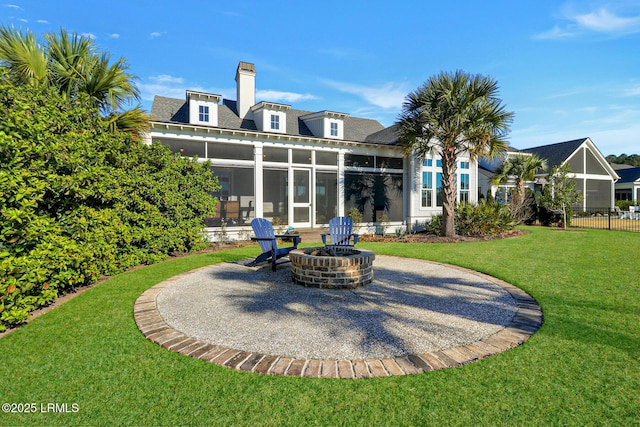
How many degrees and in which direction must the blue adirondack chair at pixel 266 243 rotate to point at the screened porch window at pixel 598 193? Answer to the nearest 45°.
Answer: approximately 90° to its left

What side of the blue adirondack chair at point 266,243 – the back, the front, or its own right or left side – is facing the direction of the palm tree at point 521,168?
left

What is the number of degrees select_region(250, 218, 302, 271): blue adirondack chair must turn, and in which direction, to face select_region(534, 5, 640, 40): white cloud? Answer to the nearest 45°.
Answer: approximately 45° to its left

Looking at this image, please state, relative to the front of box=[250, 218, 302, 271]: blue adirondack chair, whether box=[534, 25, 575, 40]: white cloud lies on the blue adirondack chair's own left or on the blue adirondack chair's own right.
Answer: on the blue adirondack chair's own left

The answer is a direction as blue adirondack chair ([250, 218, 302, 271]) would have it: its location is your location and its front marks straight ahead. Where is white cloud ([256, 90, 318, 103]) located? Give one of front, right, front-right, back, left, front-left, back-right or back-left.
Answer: back-left

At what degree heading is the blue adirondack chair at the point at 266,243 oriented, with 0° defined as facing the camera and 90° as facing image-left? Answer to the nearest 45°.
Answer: approximately 315°
